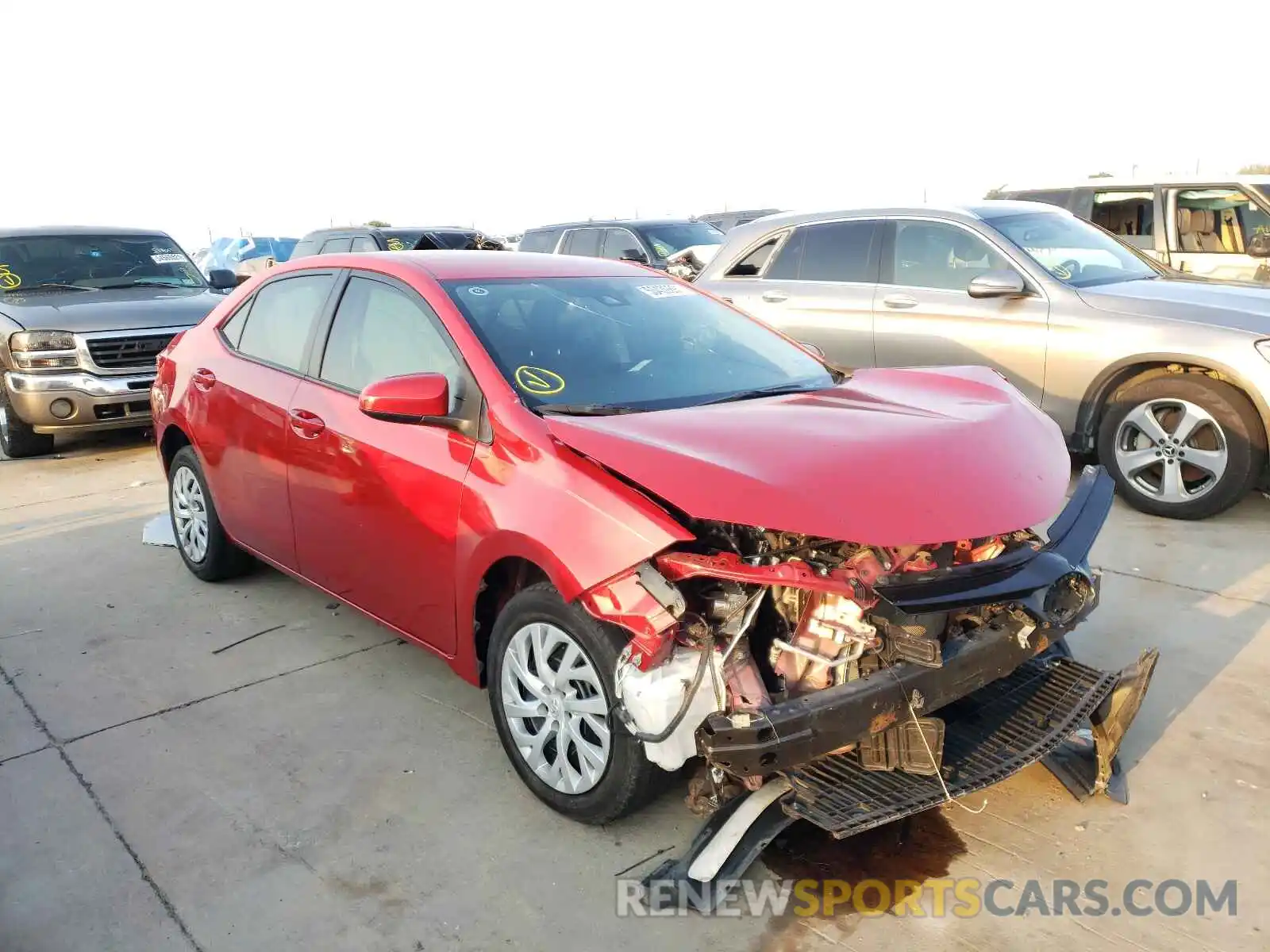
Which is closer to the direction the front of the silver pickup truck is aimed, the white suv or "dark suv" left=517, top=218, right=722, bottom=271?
the white suv

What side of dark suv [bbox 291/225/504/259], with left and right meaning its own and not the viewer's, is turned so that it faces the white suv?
front

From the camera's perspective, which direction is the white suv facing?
to the viewer's right

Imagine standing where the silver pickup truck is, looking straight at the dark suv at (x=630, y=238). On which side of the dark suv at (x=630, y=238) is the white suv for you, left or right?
right

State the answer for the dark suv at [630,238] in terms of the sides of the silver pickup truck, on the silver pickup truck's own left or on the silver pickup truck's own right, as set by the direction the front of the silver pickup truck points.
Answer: on the silver pickup truck's own left

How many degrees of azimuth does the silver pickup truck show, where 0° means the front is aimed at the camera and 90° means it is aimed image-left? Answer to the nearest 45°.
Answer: approximately 315°

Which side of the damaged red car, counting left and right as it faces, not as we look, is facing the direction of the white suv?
left

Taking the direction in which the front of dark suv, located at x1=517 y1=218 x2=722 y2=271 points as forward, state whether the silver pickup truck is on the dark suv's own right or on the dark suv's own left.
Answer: on the dark suv's own right

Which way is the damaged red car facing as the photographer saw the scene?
facing the viewer and to the right of the viewer

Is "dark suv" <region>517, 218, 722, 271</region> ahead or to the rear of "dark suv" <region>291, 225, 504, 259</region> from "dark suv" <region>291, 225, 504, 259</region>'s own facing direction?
ahead

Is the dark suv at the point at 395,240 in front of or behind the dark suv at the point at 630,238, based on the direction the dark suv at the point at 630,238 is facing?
behind
